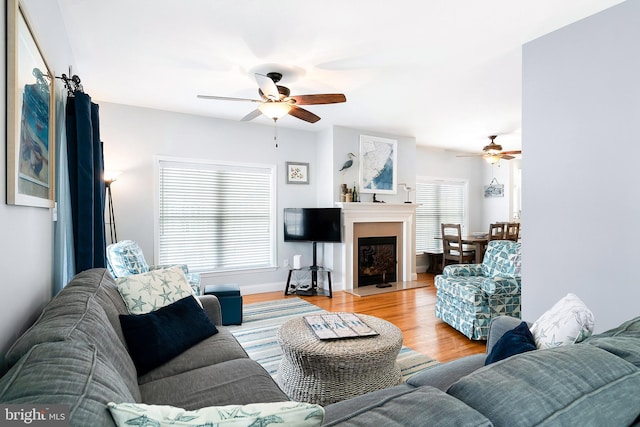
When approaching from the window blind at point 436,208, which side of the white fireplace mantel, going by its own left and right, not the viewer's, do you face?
left

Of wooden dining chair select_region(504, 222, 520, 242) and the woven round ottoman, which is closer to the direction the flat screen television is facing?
the woven round ottoman

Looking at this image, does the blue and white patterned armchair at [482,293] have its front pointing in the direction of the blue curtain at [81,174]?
yes

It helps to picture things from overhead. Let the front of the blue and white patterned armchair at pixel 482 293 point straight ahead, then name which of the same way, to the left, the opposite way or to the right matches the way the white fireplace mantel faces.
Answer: to the left

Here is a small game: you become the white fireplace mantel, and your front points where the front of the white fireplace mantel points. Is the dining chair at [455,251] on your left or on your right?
on your left

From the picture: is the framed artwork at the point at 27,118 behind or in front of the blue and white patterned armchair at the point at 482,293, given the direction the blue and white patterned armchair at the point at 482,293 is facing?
in front

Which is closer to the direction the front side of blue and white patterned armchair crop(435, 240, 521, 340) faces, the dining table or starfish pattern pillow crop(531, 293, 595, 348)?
the starfish pattern pillow

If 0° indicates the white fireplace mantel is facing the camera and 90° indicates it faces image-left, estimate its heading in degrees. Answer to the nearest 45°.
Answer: approximately 315°

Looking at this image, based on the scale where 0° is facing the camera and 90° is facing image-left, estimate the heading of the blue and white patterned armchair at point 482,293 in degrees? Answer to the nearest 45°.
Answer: approximately 45°

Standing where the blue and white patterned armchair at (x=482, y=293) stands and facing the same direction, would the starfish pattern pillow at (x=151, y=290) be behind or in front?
in front

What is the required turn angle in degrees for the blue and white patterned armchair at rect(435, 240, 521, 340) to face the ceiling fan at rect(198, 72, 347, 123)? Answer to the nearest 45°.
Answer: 0° — it already faces it

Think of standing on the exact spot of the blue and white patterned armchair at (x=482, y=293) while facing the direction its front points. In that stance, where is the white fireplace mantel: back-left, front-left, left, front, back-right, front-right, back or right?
right

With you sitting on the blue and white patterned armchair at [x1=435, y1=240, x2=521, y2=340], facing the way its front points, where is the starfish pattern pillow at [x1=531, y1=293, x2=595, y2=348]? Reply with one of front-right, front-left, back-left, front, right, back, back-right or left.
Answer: front-left

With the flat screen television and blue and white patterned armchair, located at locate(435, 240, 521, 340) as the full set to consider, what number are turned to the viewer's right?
0

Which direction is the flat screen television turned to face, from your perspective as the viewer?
facing the viewer

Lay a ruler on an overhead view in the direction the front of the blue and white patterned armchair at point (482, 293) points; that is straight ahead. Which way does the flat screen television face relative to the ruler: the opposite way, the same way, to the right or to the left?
to the left

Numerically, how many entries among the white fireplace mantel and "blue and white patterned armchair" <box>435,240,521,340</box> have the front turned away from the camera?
0

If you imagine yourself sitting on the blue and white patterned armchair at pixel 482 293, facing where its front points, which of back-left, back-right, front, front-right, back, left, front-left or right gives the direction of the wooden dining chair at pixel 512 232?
back-right
